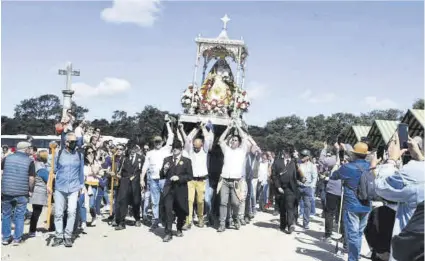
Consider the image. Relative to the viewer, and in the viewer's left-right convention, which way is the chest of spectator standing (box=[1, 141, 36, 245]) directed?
facing away from the viewer and to the right of the viewer

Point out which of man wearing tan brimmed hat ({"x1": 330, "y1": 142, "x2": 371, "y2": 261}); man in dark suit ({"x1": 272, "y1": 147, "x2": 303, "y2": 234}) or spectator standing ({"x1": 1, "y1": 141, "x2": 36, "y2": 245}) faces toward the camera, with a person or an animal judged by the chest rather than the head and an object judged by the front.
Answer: the man in dark suit

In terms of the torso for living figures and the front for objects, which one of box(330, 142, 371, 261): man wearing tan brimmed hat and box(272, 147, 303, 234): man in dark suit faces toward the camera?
the man in dark suit

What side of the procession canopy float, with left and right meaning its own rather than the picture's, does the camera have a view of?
front

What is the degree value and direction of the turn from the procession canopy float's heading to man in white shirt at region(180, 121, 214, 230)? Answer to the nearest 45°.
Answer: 0° — it already faces them

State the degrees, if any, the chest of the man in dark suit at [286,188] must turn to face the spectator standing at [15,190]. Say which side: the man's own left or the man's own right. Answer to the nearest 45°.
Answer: approximately 45° to the man's own right

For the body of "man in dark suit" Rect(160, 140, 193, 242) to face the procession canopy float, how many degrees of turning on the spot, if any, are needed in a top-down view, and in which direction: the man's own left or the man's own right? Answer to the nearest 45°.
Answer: approximately 180°

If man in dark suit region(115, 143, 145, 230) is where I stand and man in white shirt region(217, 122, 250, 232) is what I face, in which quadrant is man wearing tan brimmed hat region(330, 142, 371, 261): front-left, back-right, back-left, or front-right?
front-right

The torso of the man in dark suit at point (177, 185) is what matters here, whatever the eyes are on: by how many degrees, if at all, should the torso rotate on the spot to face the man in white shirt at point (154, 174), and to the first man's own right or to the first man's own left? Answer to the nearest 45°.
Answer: approximately 135° to the first man's own right

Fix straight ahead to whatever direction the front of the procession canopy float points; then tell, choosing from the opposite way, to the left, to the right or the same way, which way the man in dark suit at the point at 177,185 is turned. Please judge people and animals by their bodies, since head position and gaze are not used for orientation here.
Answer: the same way

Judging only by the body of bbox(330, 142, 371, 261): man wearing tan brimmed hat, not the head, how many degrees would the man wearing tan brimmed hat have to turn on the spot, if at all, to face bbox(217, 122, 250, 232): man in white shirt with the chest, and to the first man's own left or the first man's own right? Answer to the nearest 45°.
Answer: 0° — they already face them

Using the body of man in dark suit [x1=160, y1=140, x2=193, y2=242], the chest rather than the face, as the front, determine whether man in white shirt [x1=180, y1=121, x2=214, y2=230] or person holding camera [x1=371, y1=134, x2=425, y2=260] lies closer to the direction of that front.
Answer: the person holding camera
